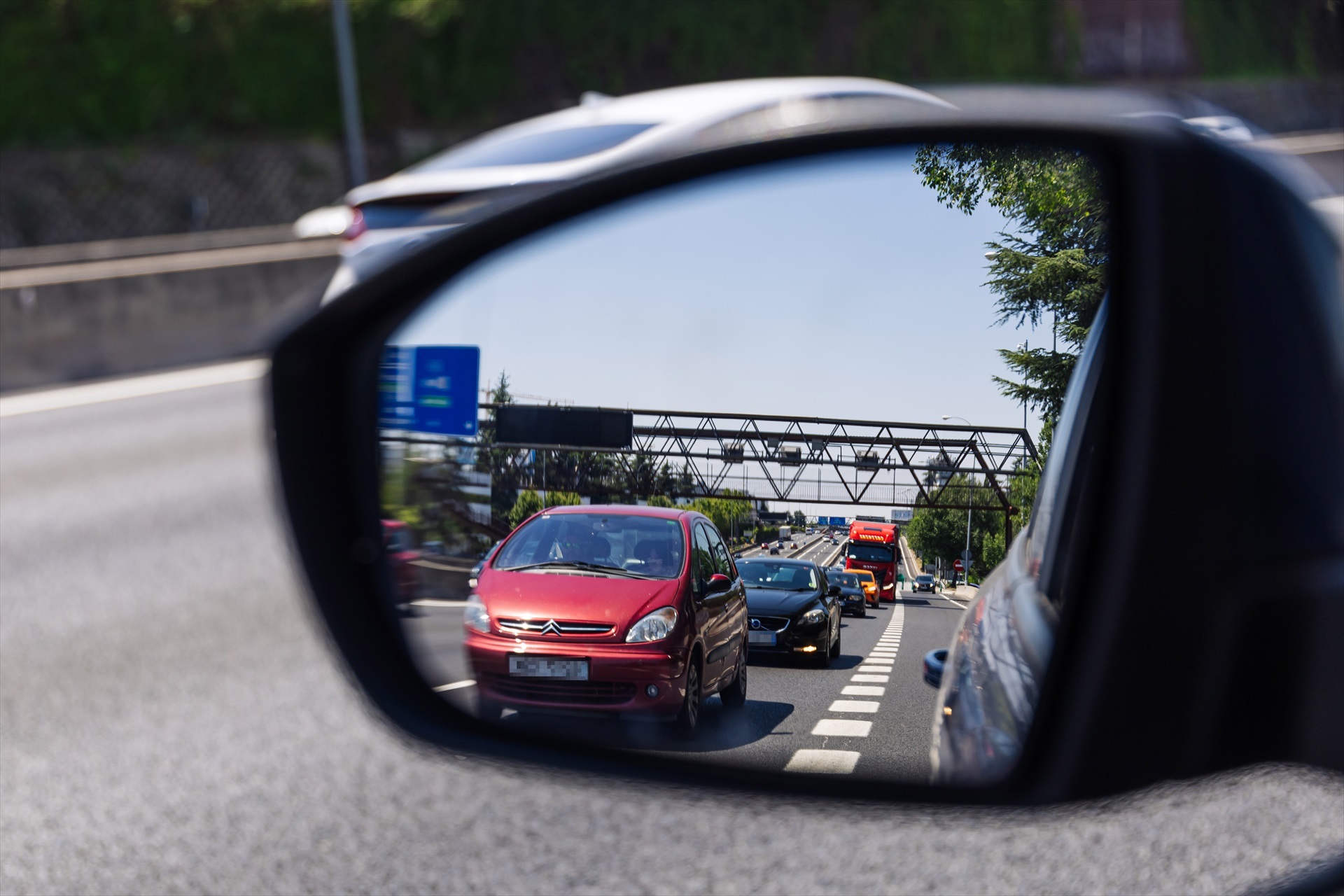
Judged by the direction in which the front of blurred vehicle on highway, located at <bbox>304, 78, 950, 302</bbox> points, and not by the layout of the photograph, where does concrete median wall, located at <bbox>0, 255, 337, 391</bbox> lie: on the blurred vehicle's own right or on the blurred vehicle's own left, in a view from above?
on the blurred vehicle's own left

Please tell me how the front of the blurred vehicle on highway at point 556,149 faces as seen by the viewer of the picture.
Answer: facing away from the viewer and to the right of the viewer
